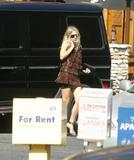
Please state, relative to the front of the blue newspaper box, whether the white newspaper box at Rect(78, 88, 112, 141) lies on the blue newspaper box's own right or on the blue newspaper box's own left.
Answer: on the blue newspaper box's own right

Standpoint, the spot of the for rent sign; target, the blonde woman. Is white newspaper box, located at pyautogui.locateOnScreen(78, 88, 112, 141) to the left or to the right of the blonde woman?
right

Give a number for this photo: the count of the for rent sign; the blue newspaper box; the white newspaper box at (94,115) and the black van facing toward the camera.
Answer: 3

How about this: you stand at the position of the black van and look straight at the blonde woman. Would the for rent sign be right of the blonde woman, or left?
right

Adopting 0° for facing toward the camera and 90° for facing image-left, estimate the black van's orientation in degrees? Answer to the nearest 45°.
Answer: approximately 90°

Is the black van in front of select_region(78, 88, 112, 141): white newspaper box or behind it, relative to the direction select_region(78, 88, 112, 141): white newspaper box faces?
behind

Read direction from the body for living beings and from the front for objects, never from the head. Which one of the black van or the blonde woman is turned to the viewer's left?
the black van

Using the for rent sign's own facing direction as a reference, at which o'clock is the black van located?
The black van is roughly at 6 o'clock from the for rent sign.

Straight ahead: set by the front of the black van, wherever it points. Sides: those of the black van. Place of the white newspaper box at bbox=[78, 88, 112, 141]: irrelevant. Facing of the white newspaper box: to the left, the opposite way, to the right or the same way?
to the left
